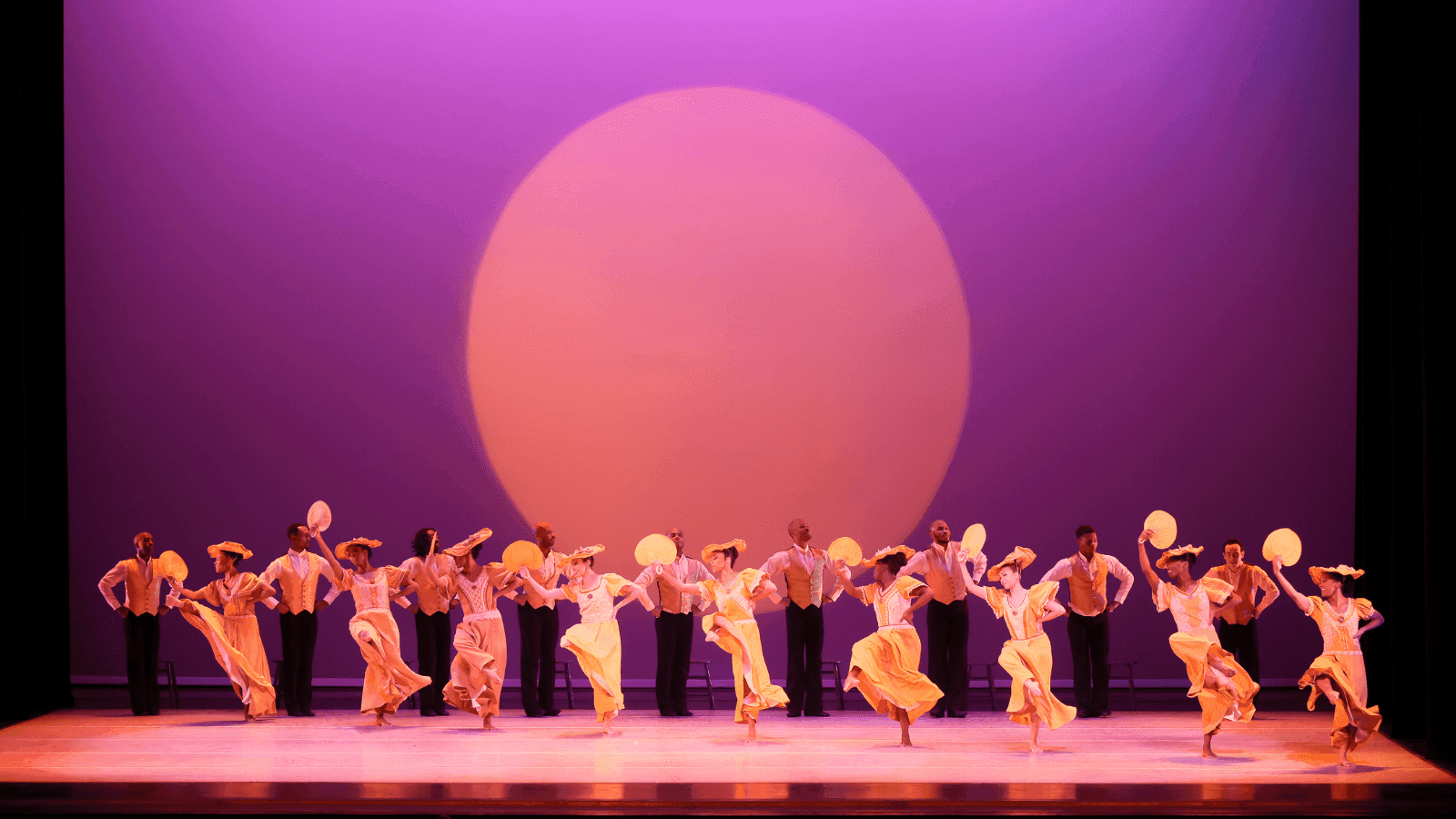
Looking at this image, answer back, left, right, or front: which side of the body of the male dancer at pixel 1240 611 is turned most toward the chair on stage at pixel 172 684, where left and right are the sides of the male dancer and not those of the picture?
right

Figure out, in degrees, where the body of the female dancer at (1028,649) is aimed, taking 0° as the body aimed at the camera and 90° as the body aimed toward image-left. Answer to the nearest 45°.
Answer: approximately 45°

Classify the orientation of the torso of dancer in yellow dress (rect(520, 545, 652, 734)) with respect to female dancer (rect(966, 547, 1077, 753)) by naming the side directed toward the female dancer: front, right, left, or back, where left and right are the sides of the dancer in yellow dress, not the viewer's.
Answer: left

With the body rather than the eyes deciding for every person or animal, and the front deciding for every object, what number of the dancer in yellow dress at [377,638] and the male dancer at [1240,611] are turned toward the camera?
2

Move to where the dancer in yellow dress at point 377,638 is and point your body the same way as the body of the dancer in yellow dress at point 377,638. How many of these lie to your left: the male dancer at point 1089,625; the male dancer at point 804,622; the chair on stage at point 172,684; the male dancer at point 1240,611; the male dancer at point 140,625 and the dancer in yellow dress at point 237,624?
3

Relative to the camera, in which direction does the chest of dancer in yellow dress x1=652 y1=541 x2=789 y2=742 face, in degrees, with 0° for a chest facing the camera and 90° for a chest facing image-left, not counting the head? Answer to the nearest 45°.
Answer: approximately 45°

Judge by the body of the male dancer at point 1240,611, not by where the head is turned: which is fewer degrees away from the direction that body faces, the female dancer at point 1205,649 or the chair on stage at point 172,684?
the female dancer
